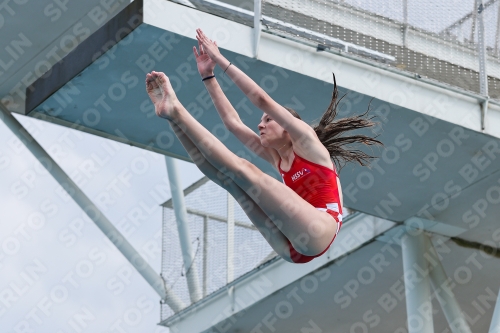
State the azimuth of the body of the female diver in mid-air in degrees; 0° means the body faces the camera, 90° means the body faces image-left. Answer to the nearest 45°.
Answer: approximately 90°

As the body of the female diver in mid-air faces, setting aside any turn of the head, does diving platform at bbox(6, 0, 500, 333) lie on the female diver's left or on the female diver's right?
on the female diver's right

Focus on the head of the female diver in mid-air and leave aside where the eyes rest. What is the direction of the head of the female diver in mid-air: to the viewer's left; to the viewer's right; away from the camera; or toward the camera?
to the viewer's left

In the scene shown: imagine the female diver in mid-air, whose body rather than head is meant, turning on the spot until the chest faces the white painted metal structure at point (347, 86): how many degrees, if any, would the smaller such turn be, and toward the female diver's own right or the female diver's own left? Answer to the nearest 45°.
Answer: approximately 90° to the female diver's own right
